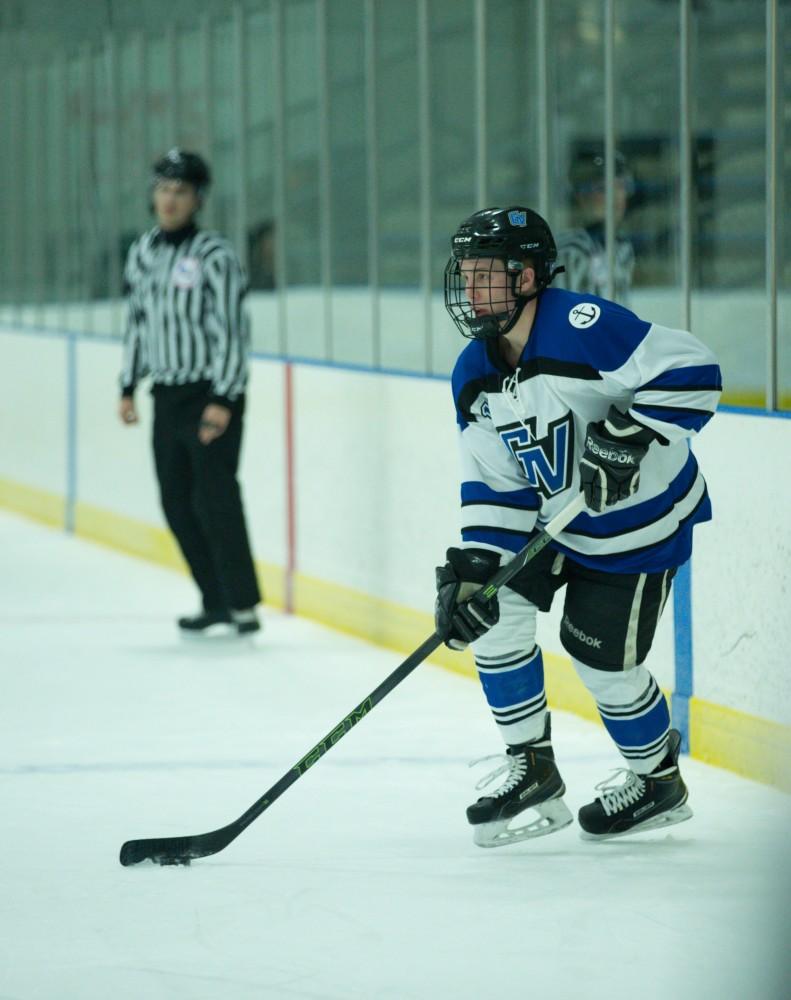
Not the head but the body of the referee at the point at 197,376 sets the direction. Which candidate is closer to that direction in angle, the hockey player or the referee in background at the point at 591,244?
the hockey player

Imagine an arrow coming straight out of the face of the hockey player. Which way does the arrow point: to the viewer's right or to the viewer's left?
to the viewer's left

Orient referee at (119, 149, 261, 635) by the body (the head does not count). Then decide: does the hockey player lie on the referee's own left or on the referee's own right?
on the referee's own left

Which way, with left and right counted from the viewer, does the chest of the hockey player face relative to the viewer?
facing the viewer and to the left of the viewer

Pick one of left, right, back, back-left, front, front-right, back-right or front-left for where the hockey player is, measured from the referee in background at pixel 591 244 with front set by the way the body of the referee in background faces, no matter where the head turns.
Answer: front

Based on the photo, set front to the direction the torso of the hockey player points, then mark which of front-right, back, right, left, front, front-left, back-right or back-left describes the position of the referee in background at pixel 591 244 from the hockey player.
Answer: back-right

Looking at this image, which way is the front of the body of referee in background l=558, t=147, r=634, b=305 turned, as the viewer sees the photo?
toward the camera

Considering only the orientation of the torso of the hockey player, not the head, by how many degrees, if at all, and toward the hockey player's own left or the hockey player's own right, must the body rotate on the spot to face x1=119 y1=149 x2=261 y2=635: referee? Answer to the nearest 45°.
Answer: approximately 90° to the hockey player's own right

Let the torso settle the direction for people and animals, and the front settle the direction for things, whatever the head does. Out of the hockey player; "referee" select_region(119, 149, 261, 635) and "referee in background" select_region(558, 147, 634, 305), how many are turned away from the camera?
0

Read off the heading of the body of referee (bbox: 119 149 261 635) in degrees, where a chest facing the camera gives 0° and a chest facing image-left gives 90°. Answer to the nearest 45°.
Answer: approximately 45°
